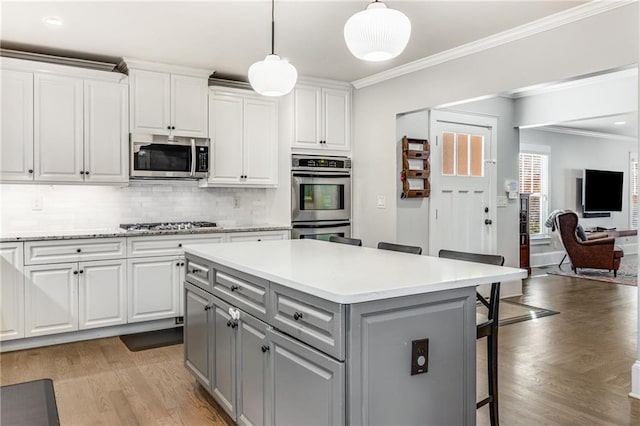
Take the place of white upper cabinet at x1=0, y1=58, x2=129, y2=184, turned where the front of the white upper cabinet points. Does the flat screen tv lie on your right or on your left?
on your left

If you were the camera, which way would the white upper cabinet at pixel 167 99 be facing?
facing the viewer and to the right of the viewer

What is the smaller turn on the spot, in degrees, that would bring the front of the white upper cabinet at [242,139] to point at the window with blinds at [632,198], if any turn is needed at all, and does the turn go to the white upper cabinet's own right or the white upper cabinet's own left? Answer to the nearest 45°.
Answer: approximately 90° to the white upper cabinet's own left

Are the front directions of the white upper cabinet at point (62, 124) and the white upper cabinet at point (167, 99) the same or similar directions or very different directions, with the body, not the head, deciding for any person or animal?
same or similar directions

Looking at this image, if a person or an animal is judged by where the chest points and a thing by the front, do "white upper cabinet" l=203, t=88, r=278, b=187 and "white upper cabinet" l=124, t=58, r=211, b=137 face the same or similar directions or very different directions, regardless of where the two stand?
same or similar directions

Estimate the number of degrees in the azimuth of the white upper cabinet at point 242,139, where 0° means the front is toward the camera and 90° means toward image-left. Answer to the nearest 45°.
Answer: approximately 315°

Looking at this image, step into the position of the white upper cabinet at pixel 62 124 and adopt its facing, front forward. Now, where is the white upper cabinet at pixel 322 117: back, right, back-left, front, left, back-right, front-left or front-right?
front-left
